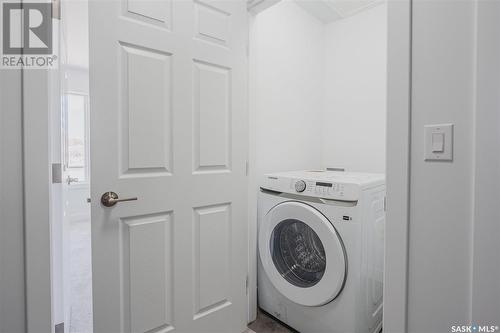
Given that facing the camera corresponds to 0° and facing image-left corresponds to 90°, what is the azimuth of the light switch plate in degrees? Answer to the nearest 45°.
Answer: approximately 0°

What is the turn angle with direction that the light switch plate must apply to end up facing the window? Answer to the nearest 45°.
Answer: approximately 90° to its right

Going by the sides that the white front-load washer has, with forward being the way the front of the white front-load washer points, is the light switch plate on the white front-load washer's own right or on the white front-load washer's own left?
on the white front-load washer's own left

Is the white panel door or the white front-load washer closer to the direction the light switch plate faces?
the white panel door

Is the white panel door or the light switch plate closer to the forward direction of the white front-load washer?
the white panel door

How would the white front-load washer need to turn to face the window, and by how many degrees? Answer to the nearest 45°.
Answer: approximately 90° to its right

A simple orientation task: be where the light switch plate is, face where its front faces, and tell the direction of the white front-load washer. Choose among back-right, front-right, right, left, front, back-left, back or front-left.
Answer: back-right
